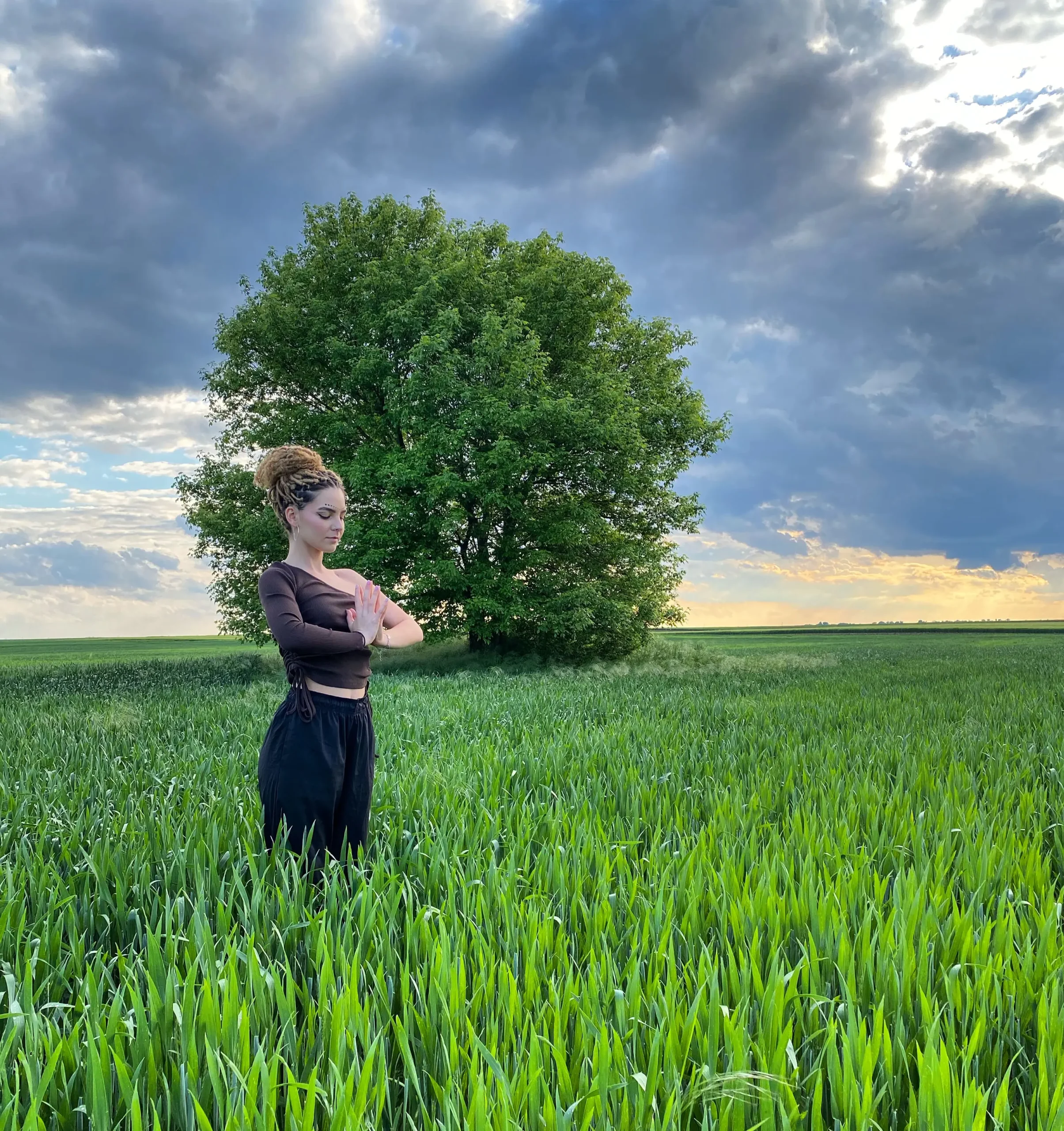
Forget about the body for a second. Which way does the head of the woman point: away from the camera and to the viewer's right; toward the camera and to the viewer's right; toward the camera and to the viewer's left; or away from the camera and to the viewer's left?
toward the camera and to the viewer's right

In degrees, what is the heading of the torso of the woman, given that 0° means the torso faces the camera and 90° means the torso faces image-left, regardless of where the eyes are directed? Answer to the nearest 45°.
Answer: approximately 315°

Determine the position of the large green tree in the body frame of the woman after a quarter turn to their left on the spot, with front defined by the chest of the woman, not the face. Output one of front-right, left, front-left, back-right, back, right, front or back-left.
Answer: front-left
